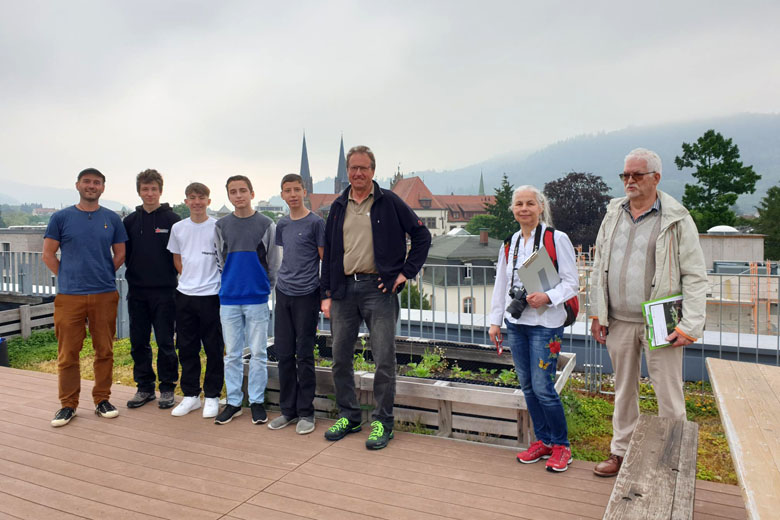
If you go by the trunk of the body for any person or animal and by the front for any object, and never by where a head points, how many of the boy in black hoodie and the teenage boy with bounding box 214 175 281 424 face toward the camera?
2

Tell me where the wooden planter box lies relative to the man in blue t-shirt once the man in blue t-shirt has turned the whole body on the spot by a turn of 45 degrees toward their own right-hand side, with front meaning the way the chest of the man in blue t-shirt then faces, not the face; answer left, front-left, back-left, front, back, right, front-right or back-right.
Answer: left

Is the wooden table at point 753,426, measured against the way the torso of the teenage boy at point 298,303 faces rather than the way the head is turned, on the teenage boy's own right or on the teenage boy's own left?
on the teenage boy's own left

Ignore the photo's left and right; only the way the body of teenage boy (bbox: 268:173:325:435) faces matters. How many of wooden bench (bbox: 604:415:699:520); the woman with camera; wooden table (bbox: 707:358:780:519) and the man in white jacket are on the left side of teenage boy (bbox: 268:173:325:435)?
4

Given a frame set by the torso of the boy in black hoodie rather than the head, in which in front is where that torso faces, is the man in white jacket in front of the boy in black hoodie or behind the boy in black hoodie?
in front

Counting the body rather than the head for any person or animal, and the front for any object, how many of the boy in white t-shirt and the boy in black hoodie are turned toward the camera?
2

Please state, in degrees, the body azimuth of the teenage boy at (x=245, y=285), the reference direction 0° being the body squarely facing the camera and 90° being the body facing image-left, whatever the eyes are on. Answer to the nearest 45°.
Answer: approximately 0°

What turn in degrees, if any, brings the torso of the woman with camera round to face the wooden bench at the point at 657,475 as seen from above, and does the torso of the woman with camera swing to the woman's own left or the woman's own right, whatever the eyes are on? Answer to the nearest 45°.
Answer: approximately 90° to the woman's own left

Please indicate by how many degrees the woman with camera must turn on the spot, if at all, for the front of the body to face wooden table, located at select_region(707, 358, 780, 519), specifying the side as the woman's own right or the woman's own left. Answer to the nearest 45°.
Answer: approximately 90° to the woman's own left

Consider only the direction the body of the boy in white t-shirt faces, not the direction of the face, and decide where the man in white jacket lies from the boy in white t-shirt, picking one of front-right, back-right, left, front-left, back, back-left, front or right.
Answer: front-left

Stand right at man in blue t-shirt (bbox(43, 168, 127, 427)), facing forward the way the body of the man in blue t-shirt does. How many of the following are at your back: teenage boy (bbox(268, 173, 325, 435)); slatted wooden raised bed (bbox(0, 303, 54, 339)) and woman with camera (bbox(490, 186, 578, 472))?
1
